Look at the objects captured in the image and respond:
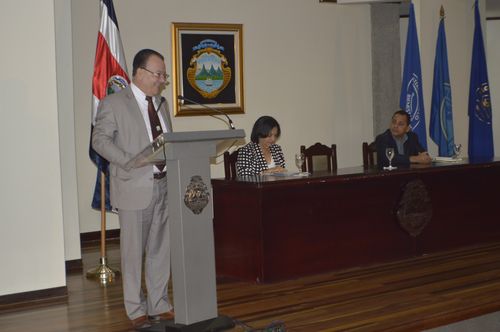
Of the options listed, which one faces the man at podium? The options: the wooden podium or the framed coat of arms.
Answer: the framed coat of arms

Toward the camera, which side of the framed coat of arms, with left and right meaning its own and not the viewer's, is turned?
front

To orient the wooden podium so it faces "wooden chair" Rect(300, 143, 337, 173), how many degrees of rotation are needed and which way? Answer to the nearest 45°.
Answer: approximately 90° to its left

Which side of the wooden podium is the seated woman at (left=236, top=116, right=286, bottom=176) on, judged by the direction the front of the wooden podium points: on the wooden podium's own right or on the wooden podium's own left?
on the wooden podium's own left

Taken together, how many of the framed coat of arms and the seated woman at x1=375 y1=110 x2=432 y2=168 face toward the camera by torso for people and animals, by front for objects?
2

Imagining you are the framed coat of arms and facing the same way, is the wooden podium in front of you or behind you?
in front

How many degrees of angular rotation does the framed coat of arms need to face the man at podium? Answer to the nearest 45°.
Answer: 0° — it already faces them

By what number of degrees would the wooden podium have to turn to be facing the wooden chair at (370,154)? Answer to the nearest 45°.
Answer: approximately 90° to its left

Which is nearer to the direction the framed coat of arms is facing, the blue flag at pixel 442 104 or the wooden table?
the wooden table

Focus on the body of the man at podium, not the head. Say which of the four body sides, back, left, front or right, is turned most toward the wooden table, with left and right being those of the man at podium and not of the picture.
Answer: left

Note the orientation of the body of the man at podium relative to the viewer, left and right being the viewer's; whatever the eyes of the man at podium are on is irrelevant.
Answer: facing the viewer and to the right of the viewer

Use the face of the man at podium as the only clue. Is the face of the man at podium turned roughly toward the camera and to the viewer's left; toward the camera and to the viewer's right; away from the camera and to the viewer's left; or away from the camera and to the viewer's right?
toward the camera and to the viewer's right
